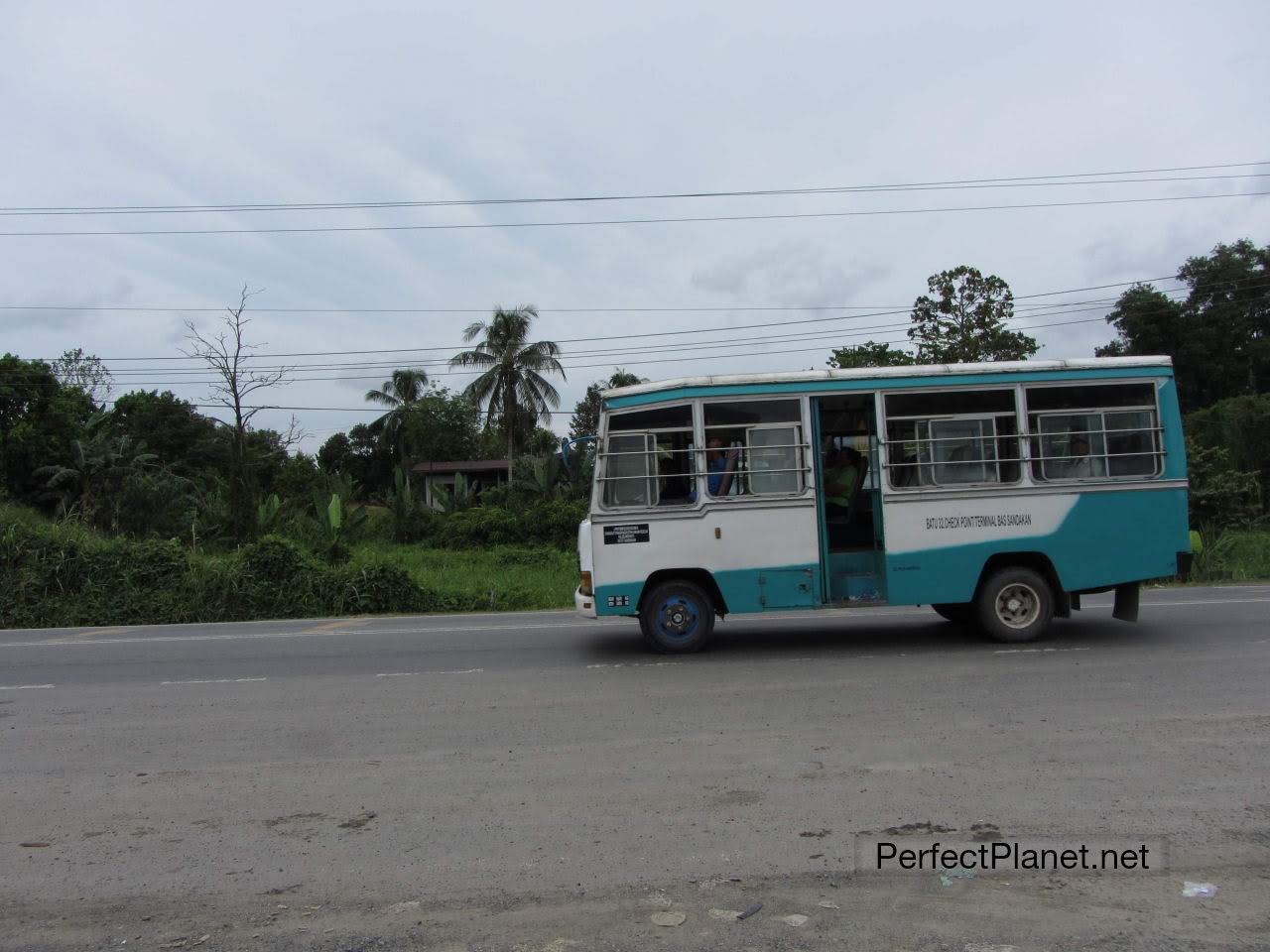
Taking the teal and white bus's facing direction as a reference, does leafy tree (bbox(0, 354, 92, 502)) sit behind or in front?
in front

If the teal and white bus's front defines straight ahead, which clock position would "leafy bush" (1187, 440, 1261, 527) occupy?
The leafy bush is roughly at 4 o'clock from the teal and white bus.

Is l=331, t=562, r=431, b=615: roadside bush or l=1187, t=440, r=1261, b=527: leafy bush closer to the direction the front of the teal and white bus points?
the roadside bush

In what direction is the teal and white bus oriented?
to the viewer's left

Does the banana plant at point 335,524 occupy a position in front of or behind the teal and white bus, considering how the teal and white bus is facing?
in front

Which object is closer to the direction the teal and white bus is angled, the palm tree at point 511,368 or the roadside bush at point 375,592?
the roadside bush

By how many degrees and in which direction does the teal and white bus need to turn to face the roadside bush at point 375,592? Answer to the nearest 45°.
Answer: approximately 45° to its right

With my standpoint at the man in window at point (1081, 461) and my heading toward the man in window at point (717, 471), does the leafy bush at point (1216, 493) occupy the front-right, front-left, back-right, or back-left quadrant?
back-right

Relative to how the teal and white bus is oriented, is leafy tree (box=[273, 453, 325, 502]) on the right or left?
on its right

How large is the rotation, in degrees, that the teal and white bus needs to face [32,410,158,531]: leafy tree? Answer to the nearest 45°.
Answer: approximately 45° to its right

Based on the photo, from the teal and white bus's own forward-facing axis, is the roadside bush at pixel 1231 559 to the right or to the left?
on its right
